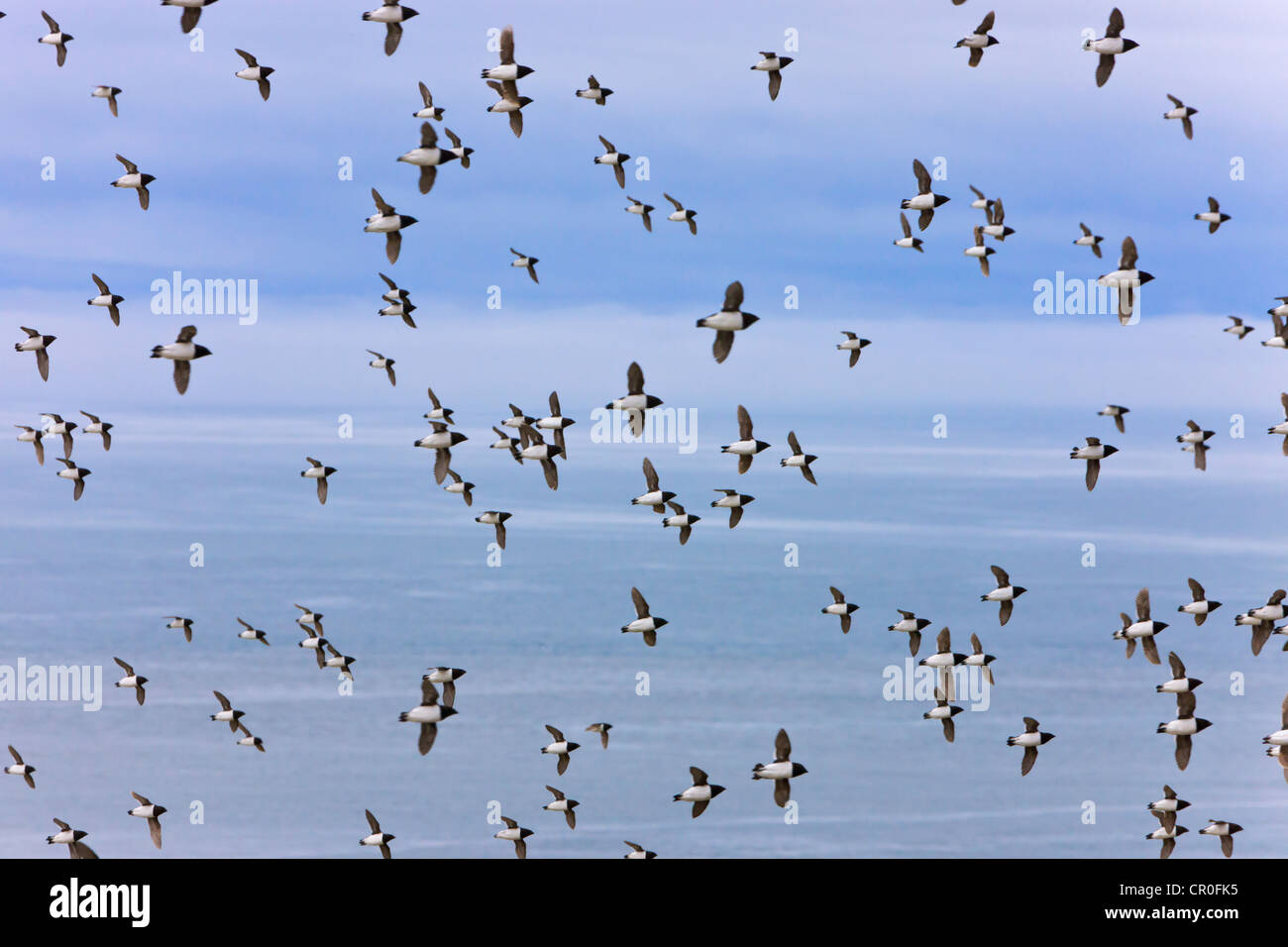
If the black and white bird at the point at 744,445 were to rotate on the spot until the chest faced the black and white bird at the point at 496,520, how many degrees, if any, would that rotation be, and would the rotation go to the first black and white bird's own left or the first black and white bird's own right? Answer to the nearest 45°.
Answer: approximately 135° to the first black and white bird's own left

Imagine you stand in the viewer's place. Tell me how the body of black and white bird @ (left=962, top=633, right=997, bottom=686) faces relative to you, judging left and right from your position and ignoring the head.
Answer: facing to the right of the viewer

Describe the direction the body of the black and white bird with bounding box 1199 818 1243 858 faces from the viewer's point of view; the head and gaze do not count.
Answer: to the viewer's right

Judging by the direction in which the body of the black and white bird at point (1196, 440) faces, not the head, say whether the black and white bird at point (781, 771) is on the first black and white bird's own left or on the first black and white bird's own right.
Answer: on the first black and white bird's own right

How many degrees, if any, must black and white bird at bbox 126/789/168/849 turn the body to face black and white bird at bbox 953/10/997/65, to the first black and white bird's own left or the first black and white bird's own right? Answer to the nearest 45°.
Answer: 0° — it already faces it

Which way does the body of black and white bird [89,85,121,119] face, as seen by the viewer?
to the viewer's right

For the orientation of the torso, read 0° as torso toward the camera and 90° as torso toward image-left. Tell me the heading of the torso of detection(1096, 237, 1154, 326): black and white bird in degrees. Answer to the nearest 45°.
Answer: approximately 270°

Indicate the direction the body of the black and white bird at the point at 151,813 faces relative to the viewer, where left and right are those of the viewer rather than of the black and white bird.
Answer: facing to the right of the viewer

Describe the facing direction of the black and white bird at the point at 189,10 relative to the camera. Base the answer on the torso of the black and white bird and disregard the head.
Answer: to the viewer's right

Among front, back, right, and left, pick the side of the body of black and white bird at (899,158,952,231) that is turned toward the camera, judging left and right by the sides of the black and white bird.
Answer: right

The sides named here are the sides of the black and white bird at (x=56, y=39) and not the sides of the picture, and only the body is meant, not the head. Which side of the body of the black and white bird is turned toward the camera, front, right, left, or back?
right

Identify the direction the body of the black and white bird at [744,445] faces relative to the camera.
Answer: to the viewer's right
